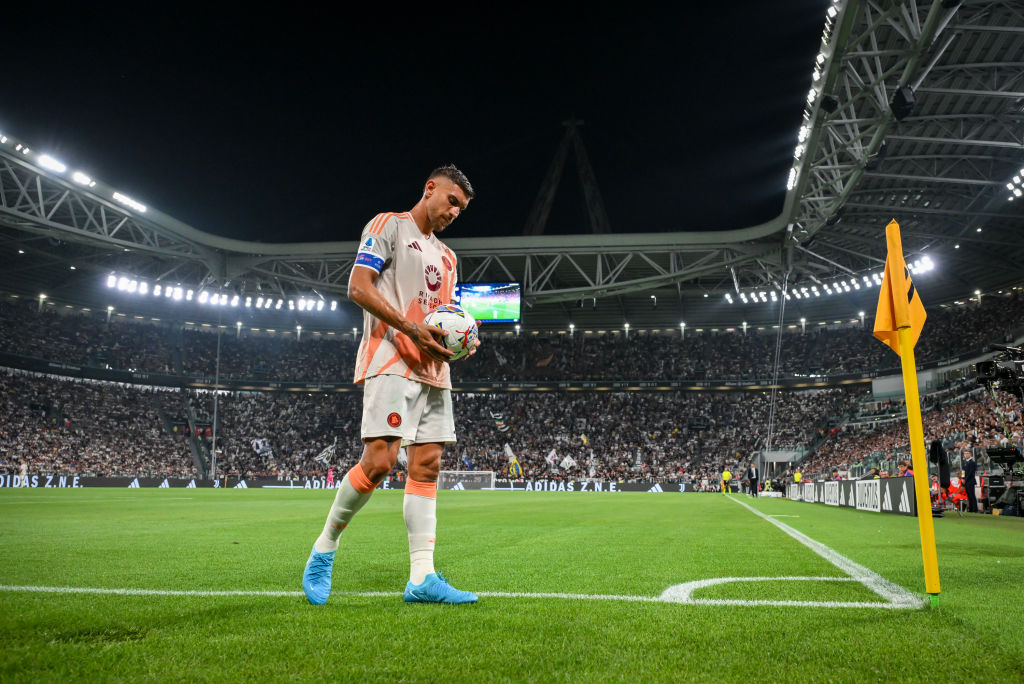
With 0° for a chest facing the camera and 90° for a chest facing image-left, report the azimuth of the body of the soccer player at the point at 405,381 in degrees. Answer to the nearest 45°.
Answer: approximately 315°

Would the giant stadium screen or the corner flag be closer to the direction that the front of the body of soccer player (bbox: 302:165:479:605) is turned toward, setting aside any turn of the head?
the corner flag

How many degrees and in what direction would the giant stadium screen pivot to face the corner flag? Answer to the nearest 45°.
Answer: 0° — it already faces it

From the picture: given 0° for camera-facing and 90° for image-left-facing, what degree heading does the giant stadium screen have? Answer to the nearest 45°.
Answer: approximately 0°

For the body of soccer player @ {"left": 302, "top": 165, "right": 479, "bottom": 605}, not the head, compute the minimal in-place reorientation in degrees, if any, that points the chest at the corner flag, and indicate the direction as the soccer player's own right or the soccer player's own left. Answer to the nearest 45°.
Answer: approximately 45° to the soccer player's own left

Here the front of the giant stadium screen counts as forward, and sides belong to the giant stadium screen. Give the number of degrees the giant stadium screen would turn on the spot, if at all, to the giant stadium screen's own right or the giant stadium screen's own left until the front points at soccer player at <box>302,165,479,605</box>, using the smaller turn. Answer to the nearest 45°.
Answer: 0° — it already faces them
